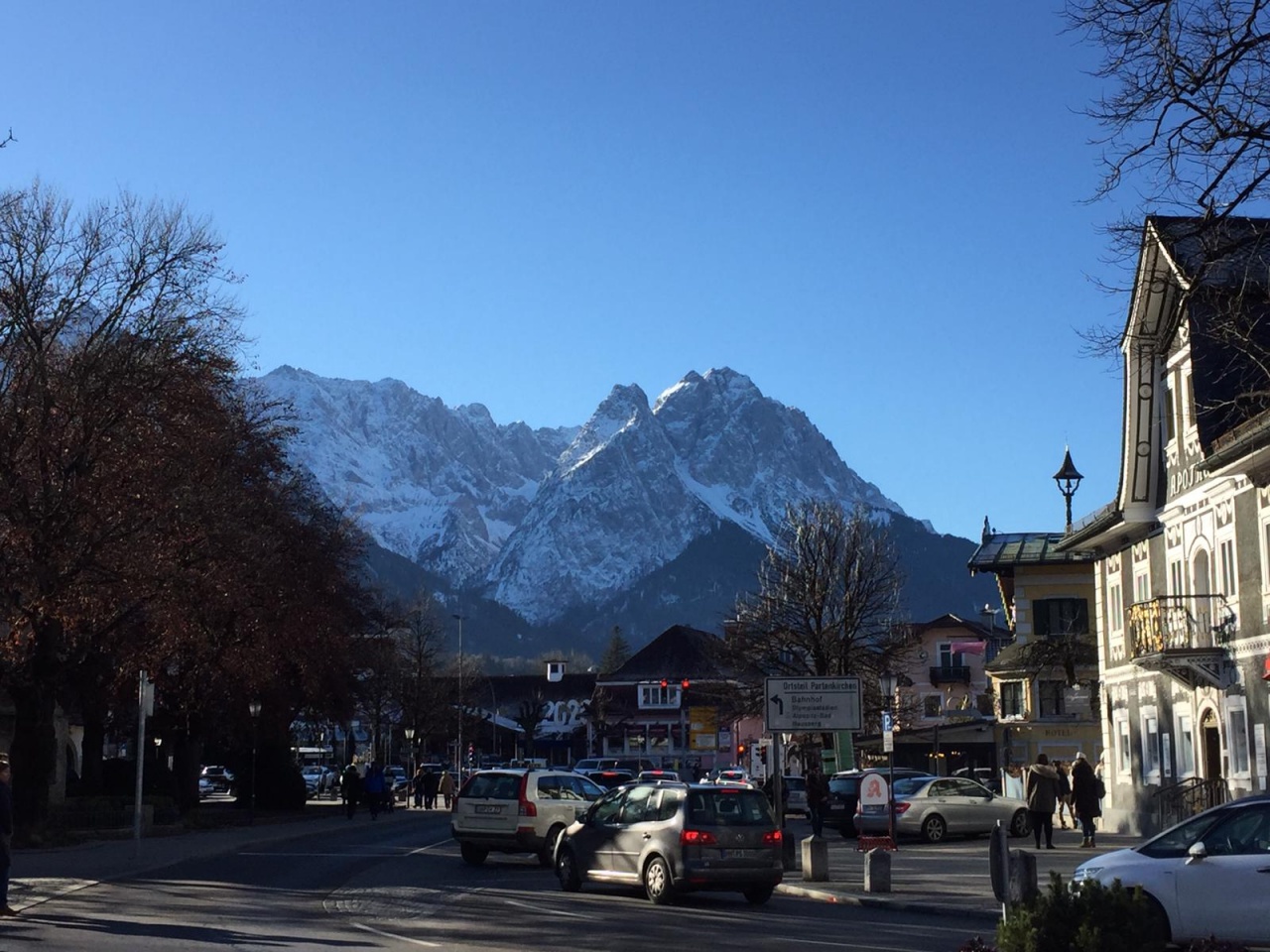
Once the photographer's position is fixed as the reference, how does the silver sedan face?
facing away from the viewer and to the right of the viewer

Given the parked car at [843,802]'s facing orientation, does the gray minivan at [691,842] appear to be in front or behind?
behind

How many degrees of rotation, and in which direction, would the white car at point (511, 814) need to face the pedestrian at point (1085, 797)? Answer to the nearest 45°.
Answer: approximately 45° to its right

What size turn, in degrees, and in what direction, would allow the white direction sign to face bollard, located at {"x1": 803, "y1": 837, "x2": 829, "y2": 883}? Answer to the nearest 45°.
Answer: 0° — it already faces it

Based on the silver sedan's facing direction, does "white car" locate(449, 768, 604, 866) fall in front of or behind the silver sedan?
behind

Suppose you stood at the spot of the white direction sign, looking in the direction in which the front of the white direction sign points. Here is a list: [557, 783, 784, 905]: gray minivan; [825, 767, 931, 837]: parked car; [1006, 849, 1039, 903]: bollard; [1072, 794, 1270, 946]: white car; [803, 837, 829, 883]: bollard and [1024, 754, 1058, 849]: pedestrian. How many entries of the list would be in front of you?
4

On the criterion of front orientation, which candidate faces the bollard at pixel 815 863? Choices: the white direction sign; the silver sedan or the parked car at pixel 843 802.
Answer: the white direction sign

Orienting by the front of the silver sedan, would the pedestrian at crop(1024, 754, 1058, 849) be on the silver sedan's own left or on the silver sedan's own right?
on the silver sedan's own right

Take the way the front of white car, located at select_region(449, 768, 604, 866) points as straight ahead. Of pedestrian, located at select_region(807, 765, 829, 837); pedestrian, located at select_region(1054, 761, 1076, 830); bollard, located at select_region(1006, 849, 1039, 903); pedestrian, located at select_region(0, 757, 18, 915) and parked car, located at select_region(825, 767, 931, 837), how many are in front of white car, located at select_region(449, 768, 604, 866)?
3

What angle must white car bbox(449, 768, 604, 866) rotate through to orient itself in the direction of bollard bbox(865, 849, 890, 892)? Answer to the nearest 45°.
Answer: approximately 90° to its right

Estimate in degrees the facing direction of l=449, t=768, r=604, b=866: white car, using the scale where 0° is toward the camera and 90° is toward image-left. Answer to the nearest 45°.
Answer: approximately 225°

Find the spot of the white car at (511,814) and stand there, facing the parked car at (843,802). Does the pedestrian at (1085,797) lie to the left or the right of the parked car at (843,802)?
right
